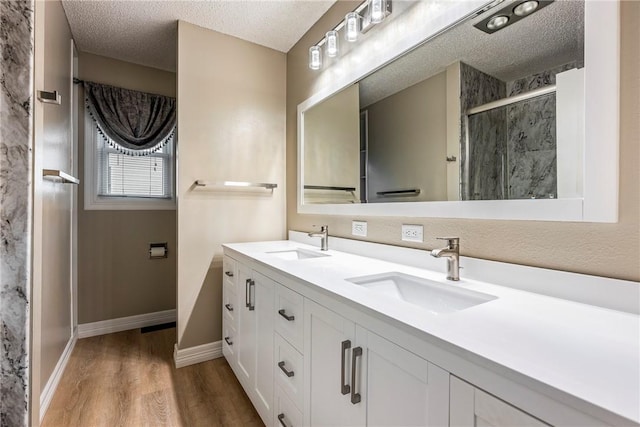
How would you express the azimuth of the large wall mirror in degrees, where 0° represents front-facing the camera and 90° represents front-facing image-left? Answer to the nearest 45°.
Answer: approximately 45°

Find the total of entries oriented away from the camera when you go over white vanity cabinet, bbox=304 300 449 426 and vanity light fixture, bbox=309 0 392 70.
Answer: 0

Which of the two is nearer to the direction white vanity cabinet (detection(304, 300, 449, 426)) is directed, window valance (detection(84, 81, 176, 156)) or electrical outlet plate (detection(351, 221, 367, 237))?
the window valance

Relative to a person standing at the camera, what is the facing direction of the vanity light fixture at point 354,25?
facing the viewer and to the left of the viewer

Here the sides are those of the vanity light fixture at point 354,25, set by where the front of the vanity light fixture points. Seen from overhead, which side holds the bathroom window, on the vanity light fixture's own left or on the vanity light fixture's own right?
on the vanity light fixture's own right

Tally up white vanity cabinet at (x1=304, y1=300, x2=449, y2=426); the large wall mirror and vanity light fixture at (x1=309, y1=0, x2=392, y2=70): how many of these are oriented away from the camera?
0
